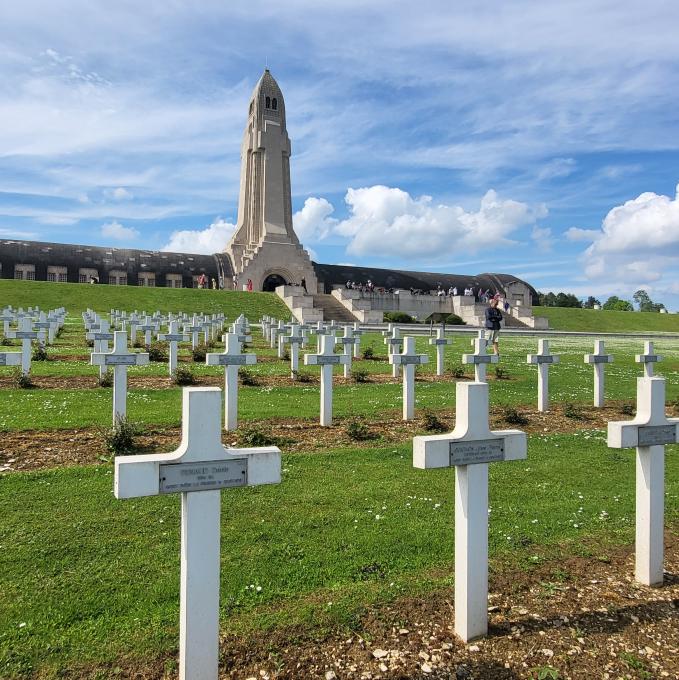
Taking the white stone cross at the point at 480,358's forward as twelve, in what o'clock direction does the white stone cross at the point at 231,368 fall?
the white stone cross at the point at 231,368 is roughly at 3 o'clock from the white stone cross at the point at 480,358.

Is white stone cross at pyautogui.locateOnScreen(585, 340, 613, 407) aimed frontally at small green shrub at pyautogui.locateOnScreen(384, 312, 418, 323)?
no

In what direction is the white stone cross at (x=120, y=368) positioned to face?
toward the camera

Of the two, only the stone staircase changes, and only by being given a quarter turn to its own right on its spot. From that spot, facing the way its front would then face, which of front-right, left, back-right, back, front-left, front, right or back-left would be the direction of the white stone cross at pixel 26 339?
front-left

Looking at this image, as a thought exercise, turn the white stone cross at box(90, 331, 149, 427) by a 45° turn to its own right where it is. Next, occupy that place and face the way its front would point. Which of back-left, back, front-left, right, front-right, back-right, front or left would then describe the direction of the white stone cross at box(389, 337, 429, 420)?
back-left

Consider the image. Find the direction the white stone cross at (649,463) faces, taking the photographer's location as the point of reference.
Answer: facing the viewer and to the right of the viewer

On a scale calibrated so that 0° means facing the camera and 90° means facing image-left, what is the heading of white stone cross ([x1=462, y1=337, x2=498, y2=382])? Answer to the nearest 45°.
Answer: approximately 315°

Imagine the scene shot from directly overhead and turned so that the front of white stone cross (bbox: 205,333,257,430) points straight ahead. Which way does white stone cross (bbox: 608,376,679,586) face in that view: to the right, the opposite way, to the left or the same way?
the same way

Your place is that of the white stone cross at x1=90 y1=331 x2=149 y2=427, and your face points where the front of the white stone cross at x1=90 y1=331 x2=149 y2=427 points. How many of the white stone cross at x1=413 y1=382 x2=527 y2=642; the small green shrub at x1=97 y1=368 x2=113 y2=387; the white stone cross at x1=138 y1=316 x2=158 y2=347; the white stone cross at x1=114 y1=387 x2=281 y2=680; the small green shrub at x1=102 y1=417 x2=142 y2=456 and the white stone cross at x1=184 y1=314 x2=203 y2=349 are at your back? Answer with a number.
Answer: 3

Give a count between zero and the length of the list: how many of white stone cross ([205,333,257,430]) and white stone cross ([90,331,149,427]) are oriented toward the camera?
2

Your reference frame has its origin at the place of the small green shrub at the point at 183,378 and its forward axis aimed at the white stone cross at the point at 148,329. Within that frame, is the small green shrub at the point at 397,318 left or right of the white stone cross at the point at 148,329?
right

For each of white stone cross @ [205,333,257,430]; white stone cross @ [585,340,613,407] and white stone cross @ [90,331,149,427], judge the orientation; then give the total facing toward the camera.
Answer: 3

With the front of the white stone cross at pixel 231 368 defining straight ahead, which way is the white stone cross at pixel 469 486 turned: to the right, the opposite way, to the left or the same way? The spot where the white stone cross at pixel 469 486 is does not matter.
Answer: the same way

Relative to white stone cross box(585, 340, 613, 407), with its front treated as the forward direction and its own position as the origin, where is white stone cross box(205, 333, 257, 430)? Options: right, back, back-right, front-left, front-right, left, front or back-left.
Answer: front-right

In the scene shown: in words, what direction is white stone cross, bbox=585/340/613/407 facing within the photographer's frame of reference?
facing the viewer

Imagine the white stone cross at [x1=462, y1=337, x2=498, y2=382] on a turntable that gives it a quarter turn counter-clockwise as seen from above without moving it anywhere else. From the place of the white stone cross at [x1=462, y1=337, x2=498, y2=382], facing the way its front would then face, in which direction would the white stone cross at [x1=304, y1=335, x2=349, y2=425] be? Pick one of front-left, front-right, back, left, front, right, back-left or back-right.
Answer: back

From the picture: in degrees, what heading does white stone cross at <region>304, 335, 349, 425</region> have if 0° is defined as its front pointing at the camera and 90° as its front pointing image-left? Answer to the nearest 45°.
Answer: approximately 315°

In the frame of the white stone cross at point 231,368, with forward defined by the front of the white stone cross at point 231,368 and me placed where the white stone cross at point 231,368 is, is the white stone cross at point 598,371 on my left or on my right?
on my left

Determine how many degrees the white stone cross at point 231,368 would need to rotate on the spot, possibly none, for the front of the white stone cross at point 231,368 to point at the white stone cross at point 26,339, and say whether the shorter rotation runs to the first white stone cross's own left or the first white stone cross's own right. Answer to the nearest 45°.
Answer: approximately 135° to the first white stone cross's own right

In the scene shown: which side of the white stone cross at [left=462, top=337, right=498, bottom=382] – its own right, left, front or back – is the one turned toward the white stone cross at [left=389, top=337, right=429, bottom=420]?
right

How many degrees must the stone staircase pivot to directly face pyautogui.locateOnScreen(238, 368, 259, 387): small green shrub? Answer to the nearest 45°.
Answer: approximately 45° to its right
